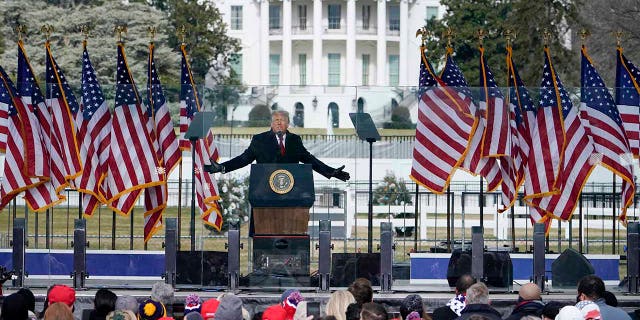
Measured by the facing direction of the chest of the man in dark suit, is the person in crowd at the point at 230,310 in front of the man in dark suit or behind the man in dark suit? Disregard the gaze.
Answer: in front

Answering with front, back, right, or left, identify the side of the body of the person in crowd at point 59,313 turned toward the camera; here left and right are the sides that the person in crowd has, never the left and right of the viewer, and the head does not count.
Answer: back

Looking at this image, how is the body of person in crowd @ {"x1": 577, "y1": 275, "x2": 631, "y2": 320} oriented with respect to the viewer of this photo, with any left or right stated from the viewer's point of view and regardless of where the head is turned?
facing away from the viewer and to the left of the viewer

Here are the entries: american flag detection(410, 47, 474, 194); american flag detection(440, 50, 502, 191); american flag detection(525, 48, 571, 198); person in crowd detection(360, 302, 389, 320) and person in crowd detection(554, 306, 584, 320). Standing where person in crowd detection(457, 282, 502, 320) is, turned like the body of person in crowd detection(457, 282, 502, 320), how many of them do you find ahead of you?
3

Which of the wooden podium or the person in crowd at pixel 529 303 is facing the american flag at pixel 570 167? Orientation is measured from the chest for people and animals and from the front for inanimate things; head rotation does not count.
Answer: the person in crowd

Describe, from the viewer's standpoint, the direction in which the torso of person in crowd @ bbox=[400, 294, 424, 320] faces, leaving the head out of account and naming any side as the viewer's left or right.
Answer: facing away from the viewer

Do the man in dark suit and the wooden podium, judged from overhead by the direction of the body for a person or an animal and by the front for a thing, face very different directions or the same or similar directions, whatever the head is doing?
same or similar directions

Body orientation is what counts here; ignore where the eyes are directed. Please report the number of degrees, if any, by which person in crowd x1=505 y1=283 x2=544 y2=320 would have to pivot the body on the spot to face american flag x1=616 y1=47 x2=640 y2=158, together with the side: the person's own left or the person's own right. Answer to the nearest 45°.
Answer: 0° — they already face it

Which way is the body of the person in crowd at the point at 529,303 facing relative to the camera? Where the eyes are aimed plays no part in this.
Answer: away from the camera

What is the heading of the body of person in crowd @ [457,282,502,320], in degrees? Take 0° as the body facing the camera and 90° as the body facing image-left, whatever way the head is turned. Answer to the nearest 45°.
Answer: approximately 180°

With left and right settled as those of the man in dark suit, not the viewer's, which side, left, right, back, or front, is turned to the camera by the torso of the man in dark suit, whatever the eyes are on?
front

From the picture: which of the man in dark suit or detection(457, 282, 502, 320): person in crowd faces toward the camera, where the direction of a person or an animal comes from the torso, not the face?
the man in dark suit

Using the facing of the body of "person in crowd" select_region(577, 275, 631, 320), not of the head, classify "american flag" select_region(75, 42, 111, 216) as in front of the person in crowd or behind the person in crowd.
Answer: in front

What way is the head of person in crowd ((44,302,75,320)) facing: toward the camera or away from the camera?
away from the camera
